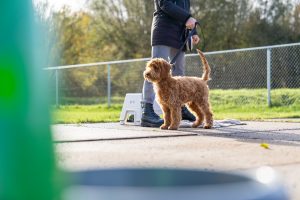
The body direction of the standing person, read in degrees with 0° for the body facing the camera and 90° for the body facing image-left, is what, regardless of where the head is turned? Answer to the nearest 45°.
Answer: approximately 270°

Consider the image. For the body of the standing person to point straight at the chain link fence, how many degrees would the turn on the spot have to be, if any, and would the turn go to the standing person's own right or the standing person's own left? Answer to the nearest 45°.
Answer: approximately 90° to the standing person's own left

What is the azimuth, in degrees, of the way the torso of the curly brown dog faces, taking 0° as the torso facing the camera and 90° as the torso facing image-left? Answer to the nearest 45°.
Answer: approximately 90°

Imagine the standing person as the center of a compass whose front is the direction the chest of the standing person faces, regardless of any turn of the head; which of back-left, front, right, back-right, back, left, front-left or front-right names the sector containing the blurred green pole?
right

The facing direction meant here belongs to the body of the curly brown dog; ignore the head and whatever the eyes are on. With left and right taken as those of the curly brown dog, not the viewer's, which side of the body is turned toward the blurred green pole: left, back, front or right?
left
